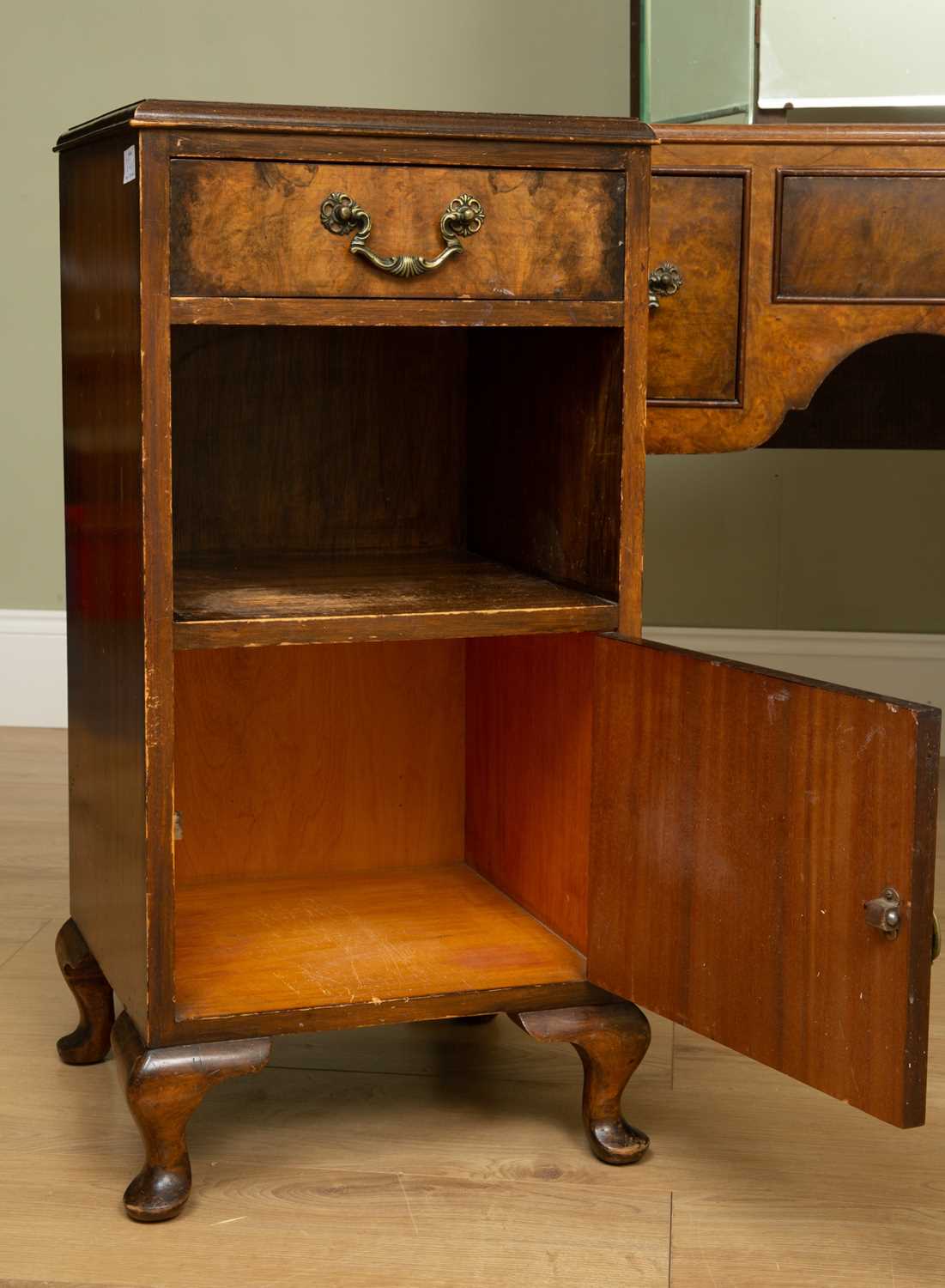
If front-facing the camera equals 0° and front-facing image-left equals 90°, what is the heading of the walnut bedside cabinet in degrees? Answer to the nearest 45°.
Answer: approximately 0°
